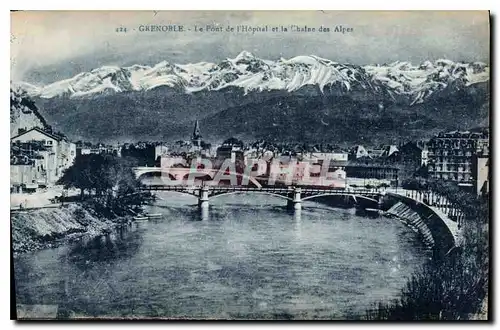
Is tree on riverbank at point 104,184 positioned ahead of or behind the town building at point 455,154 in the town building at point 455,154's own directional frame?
ahead

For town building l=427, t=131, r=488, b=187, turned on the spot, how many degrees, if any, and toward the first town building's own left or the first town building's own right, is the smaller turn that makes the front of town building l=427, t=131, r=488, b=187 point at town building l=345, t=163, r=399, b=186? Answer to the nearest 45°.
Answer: approximately 45° to the first town building's own right
